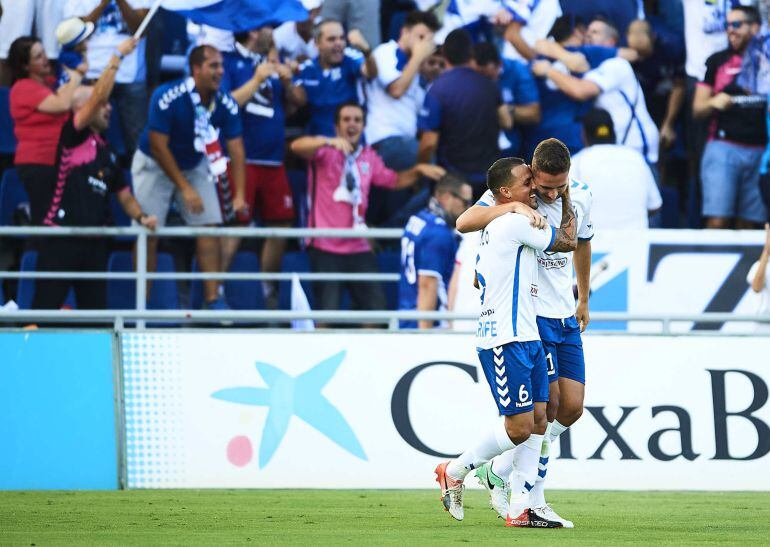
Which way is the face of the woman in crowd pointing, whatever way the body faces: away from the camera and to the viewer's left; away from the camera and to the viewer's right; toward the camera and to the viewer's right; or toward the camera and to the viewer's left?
toward the camera and to the viewer's right

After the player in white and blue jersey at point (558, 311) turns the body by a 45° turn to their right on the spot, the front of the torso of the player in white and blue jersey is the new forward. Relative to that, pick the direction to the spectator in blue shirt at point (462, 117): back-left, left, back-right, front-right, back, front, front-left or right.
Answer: back-right

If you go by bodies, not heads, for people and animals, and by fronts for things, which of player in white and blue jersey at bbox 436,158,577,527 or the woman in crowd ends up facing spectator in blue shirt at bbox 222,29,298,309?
the woman in crowd

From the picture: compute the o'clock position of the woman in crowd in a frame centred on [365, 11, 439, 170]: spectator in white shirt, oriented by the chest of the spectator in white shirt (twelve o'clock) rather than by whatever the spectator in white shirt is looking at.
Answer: The woman in crowd is roughly at 4 o'clock from the spectator in white shirt.

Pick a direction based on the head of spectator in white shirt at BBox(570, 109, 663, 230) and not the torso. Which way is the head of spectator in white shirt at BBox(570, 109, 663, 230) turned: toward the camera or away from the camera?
away from the camera

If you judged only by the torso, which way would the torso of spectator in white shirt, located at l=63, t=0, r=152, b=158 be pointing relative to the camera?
toward the camera

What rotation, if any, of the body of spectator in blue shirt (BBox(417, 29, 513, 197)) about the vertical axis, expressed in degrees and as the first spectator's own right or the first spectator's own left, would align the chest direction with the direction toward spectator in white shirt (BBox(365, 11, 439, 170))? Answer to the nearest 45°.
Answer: approximately 45° to the first spectator's own left

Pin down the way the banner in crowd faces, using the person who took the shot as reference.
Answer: facing the viewer

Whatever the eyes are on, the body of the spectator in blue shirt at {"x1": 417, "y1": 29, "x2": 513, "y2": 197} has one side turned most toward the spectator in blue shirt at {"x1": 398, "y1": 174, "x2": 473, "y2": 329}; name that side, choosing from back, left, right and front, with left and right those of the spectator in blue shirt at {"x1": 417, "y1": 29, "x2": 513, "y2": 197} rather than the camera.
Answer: back

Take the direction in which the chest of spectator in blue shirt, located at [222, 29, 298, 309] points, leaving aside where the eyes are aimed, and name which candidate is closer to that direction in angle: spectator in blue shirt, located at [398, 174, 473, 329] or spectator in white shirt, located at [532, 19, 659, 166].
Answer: the spectator in blue shirt

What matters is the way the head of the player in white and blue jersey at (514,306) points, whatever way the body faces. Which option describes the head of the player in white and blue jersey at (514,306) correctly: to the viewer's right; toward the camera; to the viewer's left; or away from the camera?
to the viewer's right

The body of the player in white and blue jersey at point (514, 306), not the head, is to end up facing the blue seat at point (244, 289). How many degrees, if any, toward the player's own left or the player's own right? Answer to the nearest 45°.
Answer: approximately 135° to the player's own left

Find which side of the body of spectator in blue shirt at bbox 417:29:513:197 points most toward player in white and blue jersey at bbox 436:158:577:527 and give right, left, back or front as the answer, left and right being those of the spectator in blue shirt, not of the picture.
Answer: back
